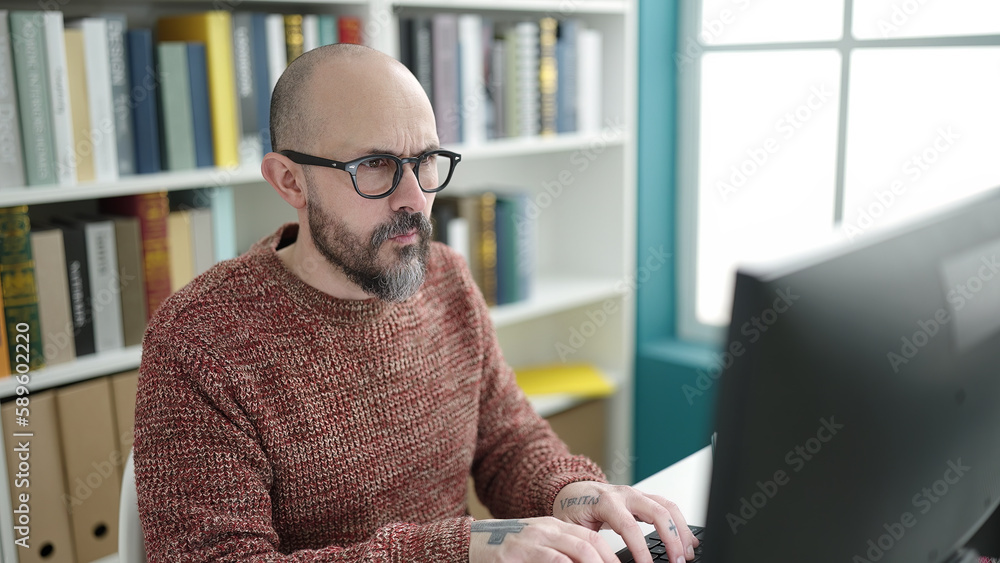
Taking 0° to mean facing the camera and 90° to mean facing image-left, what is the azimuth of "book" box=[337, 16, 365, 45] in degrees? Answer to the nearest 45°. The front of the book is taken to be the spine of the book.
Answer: approximately 0°

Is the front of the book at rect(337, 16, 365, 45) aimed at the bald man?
yes

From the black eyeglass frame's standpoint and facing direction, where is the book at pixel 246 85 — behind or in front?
behind

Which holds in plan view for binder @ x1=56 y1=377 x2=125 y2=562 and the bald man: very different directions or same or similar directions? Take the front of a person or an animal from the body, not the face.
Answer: same or similar directions

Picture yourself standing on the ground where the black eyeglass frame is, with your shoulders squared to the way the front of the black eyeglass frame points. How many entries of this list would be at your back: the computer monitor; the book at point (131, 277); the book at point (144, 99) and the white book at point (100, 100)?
3

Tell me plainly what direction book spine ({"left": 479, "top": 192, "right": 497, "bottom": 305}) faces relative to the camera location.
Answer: facing the viewer

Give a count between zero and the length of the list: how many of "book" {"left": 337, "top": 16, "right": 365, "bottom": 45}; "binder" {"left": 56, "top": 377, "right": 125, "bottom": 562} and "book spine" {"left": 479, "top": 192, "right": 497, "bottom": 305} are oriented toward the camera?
3

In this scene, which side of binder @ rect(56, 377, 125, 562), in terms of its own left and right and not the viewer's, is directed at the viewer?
front

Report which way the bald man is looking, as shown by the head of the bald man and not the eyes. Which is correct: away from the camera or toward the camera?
toward the camera

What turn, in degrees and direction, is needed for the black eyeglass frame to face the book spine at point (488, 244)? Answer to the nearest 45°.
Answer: approximately 135° to its left

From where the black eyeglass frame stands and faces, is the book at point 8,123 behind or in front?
behind

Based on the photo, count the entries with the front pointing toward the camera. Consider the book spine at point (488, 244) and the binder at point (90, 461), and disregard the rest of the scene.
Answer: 2
